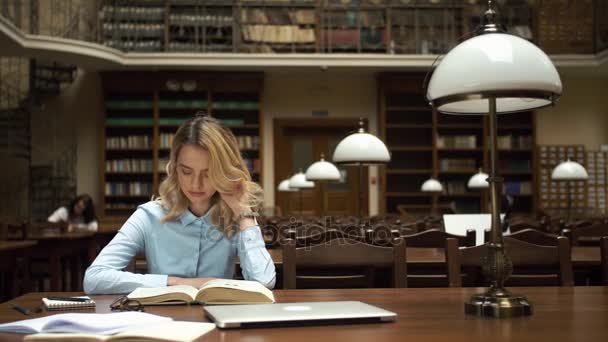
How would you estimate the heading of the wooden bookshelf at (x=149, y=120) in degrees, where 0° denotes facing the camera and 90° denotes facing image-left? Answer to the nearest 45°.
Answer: approximately 0°

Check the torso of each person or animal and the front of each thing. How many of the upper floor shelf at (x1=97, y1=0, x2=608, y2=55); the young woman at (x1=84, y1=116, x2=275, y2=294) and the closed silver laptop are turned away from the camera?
1

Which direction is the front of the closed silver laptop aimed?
away from the camera

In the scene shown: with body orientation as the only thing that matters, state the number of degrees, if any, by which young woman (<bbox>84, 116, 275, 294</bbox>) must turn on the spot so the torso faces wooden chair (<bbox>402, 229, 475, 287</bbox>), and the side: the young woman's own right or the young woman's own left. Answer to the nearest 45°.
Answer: approximately 135° to the young woman's own left

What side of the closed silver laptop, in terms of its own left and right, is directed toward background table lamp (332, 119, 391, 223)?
front

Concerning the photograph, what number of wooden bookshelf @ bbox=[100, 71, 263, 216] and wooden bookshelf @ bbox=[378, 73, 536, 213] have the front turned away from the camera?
0

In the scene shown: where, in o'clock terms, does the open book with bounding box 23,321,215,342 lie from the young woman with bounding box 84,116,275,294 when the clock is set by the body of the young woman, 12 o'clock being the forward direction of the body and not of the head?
The open book is roughly at 12 o'clock from the young woman.

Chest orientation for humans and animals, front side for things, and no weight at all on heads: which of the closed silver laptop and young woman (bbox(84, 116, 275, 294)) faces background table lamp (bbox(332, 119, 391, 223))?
the closed silver laptop

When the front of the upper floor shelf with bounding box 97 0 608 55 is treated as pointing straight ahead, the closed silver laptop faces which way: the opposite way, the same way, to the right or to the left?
the opposite way

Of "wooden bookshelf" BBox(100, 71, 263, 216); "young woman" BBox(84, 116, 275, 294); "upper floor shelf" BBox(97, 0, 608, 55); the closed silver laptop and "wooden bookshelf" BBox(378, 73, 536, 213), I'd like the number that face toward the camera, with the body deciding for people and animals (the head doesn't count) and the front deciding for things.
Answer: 4

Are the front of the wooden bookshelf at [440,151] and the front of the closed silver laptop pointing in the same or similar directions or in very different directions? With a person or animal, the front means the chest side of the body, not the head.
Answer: very different directions

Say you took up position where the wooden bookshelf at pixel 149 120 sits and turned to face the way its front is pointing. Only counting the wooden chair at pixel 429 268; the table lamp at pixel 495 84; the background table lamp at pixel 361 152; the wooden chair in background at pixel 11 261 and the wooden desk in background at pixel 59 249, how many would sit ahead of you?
5
